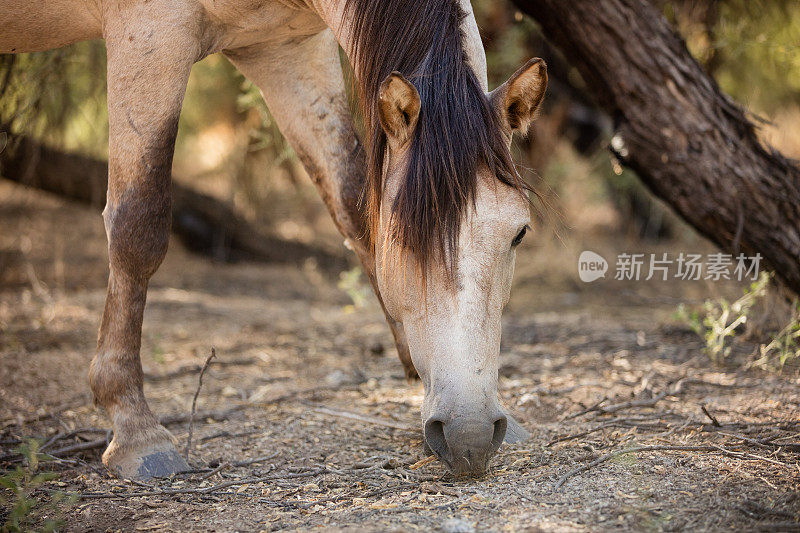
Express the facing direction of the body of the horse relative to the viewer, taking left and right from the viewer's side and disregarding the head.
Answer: facing the viewer and to the right of the viewer

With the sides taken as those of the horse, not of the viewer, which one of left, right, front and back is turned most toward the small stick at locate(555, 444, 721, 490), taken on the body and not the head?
front

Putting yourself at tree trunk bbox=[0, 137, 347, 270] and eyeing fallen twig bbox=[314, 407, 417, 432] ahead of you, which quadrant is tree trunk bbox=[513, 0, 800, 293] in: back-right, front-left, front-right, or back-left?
front-left

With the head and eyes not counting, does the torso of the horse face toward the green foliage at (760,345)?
no

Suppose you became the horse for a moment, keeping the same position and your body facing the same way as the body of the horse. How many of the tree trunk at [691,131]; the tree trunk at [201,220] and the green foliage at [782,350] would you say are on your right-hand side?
0

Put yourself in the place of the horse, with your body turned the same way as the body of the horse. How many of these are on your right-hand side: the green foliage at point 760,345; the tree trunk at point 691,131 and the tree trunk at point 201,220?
0

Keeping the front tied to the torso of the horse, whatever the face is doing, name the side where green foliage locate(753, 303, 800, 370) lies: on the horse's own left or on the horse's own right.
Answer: on the horse's own left

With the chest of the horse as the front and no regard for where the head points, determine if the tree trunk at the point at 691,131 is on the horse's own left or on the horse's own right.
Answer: on the horse's own left
